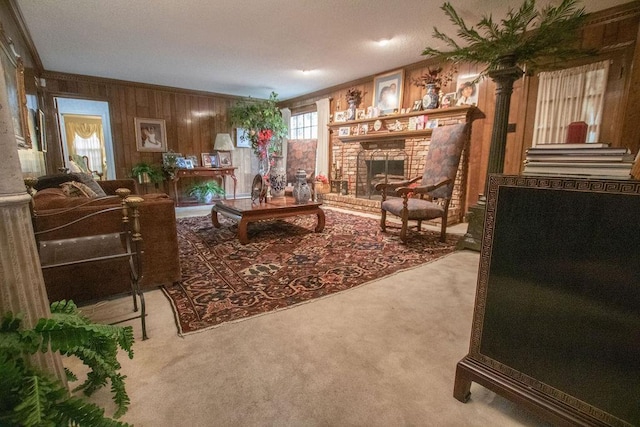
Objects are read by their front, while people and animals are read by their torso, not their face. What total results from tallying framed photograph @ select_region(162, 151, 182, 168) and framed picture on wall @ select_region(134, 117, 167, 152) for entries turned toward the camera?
2

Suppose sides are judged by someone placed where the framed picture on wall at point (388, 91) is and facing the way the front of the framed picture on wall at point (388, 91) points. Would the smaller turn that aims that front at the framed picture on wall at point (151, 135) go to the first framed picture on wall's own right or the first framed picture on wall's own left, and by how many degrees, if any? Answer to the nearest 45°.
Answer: approximately 45° to the first framed picture on wall's own right

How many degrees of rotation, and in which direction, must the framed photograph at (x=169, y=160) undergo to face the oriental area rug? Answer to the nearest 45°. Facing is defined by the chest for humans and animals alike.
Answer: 0° — it already faces it

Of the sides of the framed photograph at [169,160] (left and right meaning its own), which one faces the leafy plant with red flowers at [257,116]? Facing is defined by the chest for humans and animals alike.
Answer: left

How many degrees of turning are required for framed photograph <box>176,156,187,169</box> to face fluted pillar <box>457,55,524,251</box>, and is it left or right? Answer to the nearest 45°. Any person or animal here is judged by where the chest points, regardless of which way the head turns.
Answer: approximately 45° to its left

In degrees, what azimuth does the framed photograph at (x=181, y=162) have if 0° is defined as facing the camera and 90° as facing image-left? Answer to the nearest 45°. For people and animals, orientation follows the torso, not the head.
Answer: approximately 0°
